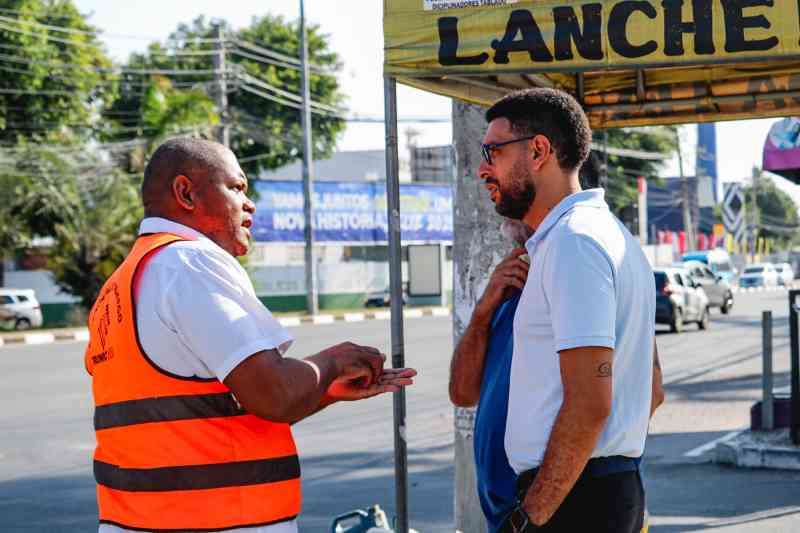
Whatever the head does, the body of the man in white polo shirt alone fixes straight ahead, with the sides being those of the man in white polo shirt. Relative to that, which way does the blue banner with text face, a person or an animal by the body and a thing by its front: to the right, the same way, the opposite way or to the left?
to the left

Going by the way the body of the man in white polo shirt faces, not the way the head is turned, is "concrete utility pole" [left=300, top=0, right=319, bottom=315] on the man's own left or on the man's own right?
on the man's own right

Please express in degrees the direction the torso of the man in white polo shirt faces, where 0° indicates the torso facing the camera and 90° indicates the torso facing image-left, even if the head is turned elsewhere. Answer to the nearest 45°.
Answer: approximately 90°

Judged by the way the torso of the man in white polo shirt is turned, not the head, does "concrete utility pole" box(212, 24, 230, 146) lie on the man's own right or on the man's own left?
on the man's own right

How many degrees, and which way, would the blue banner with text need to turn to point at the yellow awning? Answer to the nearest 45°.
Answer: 0° — it already faces it
